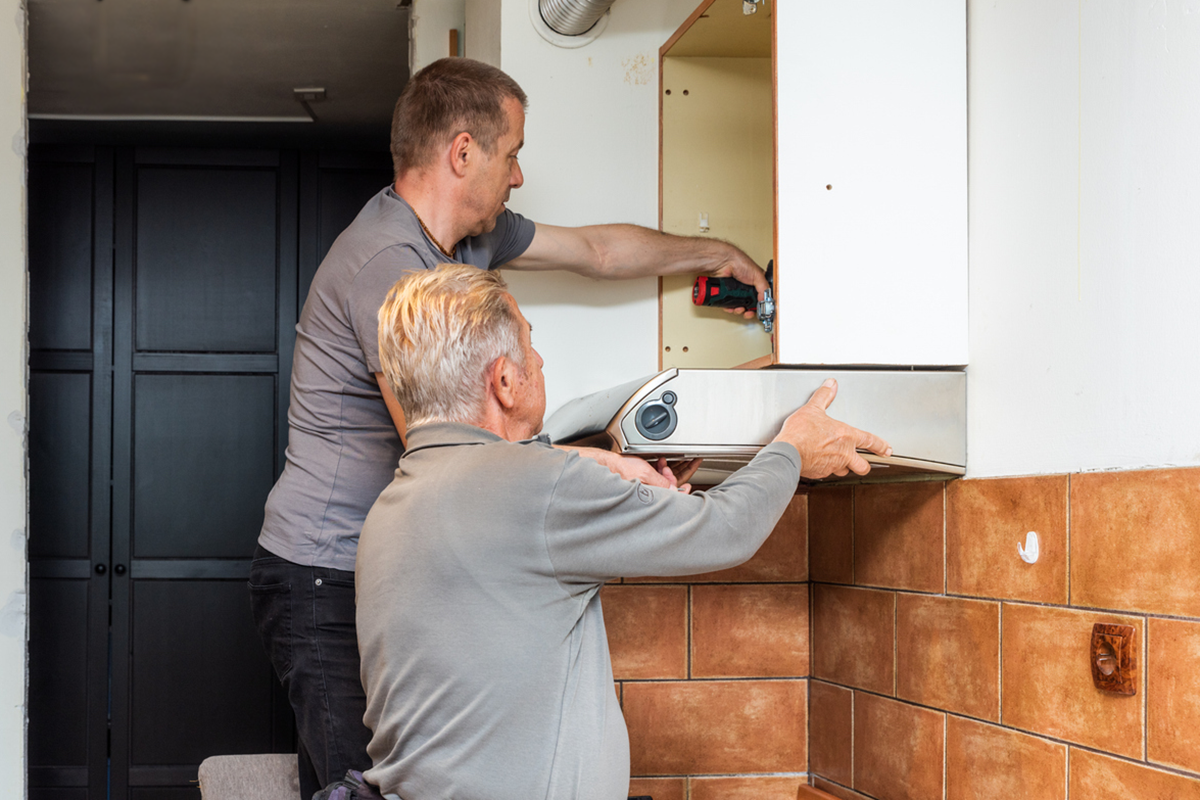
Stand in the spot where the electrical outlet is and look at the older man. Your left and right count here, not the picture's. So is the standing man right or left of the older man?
right

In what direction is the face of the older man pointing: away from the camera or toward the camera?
away from the camera

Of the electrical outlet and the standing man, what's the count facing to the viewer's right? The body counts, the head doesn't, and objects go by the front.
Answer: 1

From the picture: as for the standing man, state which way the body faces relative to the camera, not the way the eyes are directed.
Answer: to the viewer's right

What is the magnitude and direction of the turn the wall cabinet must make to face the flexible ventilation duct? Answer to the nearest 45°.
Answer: approximately 90° to its right

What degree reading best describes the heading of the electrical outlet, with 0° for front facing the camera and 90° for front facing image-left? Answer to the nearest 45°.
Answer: approximately 45°

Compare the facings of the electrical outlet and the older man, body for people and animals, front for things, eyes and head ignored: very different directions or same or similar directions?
very different directions

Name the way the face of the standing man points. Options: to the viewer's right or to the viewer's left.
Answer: to the viewer's right

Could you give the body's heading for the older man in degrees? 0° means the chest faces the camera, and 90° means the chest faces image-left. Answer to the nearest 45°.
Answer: approximately 225°

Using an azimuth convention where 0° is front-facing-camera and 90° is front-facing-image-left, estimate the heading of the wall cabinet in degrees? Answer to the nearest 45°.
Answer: approximately 45°
